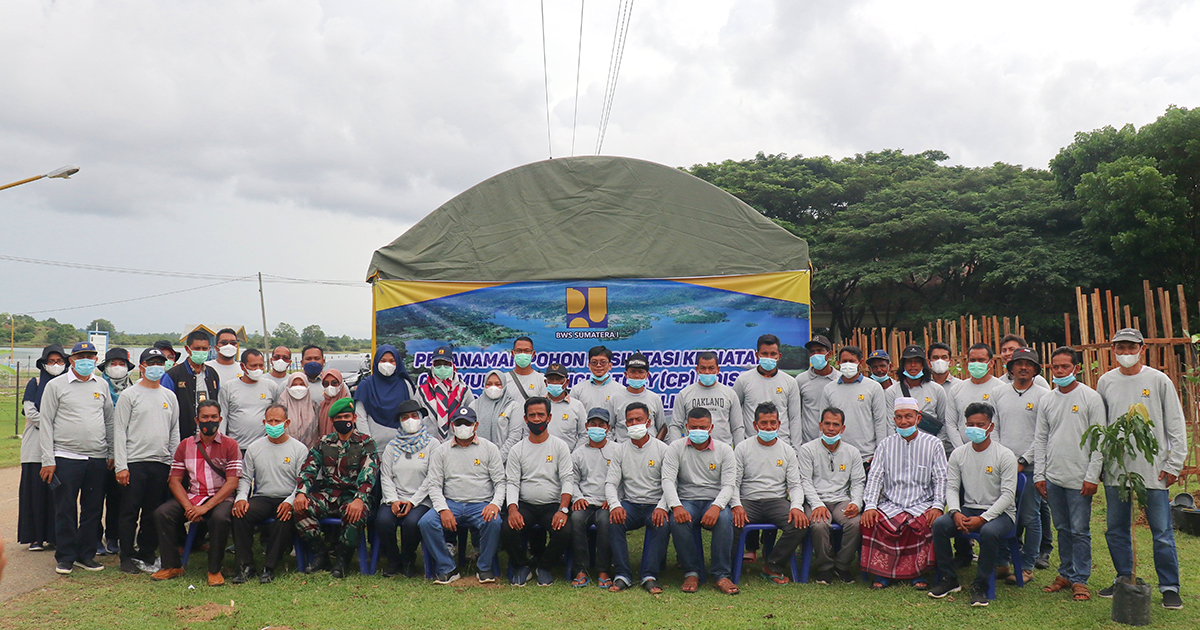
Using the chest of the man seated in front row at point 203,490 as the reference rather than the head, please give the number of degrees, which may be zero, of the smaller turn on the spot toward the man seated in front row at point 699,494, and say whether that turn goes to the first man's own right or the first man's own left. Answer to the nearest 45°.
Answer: approximately 45° to the first man's own left

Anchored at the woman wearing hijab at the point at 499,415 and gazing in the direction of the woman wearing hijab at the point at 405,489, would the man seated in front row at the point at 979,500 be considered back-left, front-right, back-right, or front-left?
back-left

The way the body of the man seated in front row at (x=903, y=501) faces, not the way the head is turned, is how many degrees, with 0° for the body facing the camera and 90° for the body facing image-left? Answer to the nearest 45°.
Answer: approximately 0°

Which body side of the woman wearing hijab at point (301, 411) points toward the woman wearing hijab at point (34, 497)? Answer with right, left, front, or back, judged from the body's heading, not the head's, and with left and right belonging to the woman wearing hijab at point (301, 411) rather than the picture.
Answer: right

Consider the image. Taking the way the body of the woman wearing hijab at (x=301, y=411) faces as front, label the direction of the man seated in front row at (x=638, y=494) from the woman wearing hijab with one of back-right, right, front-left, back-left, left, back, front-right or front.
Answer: front-left

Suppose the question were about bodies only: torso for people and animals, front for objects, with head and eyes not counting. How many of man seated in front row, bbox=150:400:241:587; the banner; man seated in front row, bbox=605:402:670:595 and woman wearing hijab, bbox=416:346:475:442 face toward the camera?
4

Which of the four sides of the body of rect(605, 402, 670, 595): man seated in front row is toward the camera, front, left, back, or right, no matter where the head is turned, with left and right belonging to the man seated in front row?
front

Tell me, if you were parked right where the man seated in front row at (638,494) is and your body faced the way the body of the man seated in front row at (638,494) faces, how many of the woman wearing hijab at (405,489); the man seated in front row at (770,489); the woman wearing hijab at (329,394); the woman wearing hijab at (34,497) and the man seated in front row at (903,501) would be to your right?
3

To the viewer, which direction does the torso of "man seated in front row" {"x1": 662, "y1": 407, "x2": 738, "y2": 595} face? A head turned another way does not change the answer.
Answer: toward the camera

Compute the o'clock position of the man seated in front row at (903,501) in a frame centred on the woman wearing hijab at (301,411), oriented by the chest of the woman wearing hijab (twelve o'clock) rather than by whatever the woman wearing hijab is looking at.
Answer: The man seated in front row is roughly at 10 o'clock from the woman wearing hijab.

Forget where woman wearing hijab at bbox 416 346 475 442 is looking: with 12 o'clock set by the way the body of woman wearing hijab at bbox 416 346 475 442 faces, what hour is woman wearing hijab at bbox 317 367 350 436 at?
woman wearing hijab at bbox 317 367 350 436 is roughly at 3 o'clock from woman wearing hijab at bbox 416 346 475 442.

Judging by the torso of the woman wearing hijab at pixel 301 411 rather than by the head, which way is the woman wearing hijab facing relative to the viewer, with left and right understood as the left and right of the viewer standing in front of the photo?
facing the viewer

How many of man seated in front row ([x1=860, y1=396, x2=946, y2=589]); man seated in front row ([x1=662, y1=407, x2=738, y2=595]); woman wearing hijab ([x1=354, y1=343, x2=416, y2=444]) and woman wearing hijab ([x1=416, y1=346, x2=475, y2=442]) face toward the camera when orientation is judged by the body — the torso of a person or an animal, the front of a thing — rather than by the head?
4

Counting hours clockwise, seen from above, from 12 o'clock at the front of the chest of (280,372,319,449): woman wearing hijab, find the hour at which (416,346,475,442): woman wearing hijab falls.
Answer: (416,346,475,442): woman wearing hijab is roughly at 9 o'clock from (280,372,319,449): woman wearing hijab.

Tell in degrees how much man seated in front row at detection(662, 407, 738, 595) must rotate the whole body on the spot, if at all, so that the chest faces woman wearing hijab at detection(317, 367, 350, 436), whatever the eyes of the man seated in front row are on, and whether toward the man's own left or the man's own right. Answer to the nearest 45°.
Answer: approximately 90° to the man's own right
